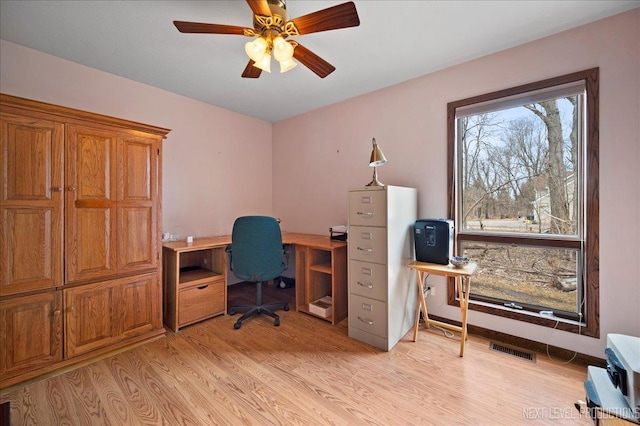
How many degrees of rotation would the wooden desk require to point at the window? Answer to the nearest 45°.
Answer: approximately 45° to its left

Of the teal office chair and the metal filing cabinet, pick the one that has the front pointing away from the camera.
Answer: the teal office chair

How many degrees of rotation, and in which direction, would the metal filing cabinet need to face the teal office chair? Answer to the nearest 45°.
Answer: approximately 45° to its right

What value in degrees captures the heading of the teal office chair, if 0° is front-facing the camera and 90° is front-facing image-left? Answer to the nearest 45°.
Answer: approximately 180°

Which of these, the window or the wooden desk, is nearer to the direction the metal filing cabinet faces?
the wooden desk

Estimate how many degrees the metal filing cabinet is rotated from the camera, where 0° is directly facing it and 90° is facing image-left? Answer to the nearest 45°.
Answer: approximately 45°

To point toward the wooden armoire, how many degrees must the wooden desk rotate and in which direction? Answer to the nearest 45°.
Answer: approximately 45° to its right
